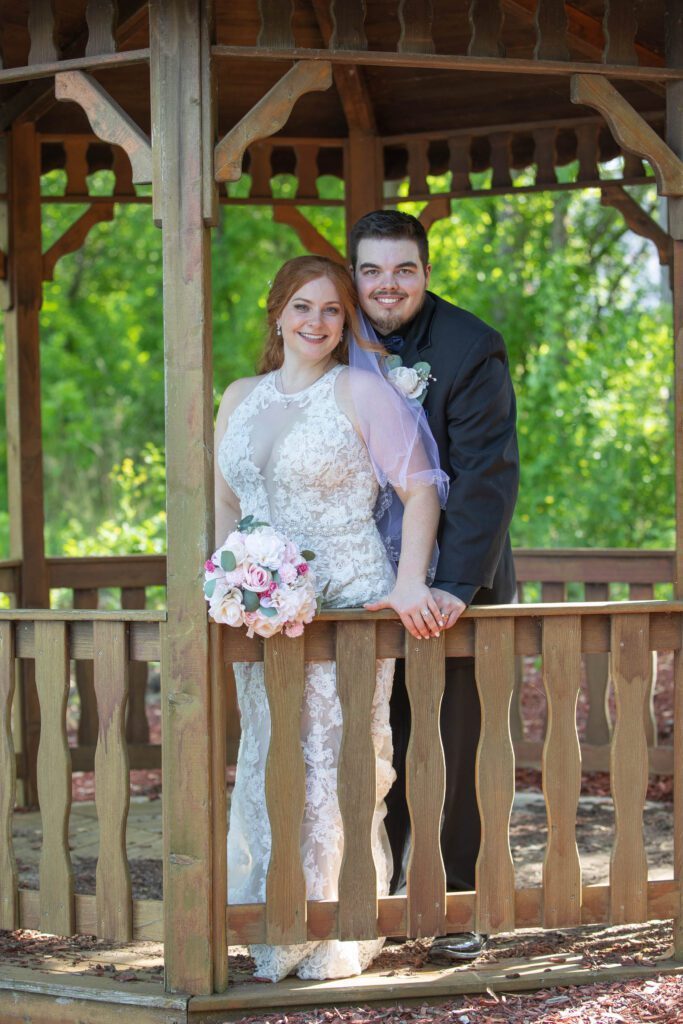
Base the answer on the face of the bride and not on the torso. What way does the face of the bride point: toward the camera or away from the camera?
toward the camera

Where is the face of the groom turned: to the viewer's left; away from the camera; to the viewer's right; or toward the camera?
toward the camera

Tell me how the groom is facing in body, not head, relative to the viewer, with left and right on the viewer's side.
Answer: facing the viewer and to the left of the viewer
